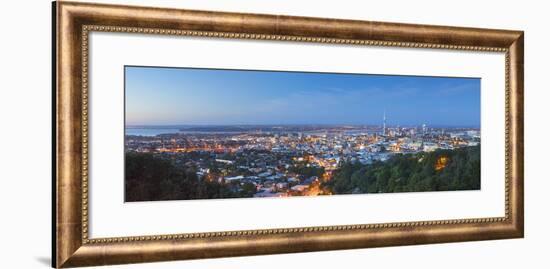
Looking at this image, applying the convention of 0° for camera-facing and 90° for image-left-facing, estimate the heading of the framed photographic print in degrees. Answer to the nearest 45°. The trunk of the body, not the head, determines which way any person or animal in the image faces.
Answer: approximately 315°
